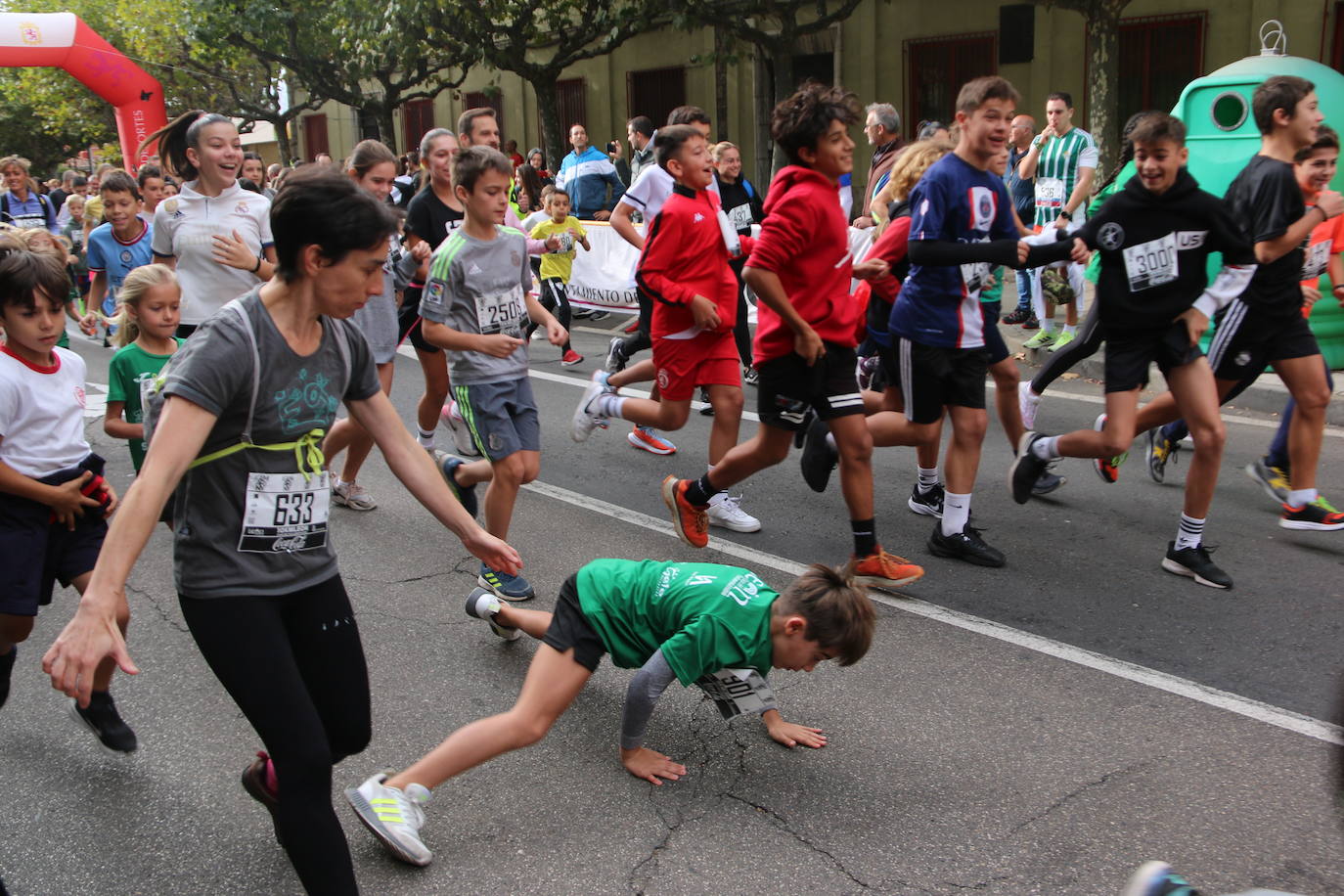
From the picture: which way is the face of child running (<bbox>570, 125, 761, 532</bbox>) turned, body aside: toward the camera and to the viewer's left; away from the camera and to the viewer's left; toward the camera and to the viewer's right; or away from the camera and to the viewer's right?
toward the camera and to the viewer's right

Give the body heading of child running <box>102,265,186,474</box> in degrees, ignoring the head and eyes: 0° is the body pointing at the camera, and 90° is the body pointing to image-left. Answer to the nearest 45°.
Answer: approximately 315°

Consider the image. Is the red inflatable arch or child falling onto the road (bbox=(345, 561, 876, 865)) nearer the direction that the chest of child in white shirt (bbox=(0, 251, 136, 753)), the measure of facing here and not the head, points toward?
the child falling onto the road

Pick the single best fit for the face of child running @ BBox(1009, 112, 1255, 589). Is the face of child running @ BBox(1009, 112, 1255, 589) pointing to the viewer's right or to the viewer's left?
to the viewer's left

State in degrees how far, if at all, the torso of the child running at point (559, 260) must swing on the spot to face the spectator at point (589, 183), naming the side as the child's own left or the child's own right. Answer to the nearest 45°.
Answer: approximately 135° to the child's own left

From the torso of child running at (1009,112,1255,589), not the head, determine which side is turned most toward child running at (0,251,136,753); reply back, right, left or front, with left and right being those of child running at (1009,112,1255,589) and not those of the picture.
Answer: right

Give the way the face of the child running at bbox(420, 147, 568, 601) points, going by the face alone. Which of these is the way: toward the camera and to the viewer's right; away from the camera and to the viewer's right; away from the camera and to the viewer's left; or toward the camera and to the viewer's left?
toward the camera and to the viewer's right

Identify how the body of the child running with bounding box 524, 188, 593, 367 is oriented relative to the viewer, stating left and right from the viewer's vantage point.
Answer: facing the viewer and to the right of the viewer

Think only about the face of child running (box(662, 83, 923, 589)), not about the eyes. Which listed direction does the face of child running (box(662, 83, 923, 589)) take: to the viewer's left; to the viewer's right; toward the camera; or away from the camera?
to the viewer's right

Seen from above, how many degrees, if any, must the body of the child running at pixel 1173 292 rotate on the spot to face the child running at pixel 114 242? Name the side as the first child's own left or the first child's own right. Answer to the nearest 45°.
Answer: approximately 135° to the first child's own right
